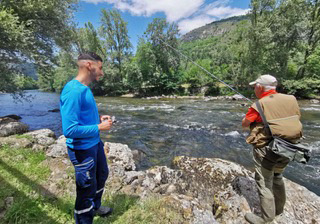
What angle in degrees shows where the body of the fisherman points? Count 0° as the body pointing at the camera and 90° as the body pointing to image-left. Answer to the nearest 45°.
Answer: approximately 135°

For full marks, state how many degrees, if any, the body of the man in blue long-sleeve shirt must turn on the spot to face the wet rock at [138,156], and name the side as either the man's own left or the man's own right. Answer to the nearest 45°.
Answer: approximately 45° to the man's own left

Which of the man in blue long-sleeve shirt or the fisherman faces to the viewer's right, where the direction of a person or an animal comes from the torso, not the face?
the man in blue long-sleeve shirt

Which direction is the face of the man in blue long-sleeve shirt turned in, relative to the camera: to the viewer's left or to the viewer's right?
to the viewer's right

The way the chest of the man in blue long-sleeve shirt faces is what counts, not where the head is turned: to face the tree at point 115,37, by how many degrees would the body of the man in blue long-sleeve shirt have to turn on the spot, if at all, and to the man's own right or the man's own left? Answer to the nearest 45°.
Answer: approximately 90° to the man's own left

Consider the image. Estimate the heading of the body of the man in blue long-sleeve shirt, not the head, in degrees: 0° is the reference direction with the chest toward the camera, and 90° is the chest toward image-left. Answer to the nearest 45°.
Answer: approximately 270°

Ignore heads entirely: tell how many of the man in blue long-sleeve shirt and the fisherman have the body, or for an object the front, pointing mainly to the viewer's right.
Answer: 1

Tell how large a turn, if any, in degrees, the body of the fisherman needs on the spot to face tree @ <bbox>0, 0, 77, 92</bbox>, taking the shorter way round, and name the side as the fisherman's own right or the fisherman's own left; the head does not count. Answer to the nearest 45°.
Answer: approximately 45° to the fisherman's own left

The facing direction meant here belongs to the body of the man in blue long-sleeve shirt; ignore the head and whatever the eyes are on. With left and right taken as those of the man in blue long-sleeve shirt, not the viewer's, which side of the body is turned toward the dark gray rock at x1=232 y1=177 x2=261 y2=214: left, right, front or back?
front

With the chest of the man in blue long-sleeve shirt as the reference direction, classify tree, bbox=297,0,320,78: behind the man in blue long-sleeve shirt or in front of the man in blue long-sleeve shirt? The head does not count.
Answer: in front
